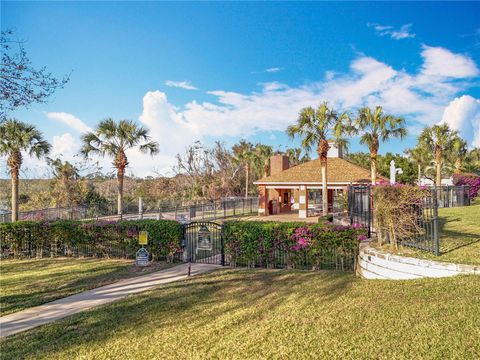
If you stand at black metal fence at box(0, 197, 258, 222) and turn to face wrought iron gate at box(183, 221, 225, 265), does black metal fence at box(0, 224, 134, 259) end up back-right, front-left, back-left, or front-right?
front-right

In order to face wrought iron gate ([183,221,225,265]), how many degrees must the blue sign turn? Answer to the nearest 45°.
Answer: approximately 90° to its left

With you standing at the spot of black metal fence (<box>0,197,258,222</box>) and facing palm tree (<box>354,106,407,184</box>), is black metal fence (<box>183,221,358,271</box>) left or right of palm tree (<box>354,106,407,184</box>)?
right

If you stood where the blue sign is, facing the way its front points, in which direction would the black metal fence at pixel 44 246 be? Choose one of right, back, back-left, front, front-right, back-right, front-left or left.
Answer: back-right

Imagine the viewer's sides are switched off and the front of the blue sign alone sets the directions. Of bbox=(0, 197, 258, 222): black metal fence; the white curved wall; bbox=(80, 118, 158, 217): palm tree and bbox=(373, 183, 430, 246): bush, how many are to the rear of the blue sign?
2

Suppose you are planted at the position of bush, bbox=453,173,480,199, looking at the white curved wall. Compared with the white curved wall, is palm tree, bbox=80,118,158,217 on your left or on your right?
right

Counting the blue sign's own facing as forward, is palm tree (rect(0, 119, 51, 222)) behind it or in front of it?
behind

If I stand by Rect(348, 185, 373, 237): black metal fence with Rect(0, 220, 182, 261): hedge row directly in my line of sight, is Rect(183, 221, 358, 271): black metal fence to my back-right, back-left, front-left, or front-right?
front-left

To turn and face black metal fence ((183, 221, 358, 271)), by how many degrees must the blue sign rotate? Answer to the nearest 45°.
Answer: approximately 45° to its left

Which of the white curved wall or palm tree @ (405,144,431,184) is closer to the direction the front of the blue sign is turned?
the white curved wall

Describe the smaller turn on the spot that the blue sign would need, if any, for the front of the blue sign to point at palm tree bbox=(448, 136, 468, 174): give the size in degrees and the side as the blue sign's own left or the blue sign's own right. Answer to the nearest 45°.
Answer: approximately 135° to the blue sign's own left

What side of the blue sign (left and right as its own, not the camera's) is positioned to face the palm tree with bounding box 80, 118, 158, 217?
back

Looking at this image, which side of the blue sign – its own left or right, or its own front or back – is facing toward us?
front

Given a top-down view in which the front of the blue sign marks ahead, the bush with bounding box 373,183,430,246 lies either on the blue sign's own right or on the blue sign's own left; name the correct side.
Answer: on the blue sign's own left

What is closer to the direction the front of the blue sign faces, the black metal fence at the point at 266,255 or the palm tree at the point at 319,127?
the black metal fence

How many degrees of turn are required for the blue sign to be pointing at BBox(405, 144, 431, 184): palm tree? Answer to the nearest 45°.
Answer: approximately 135° to its left
